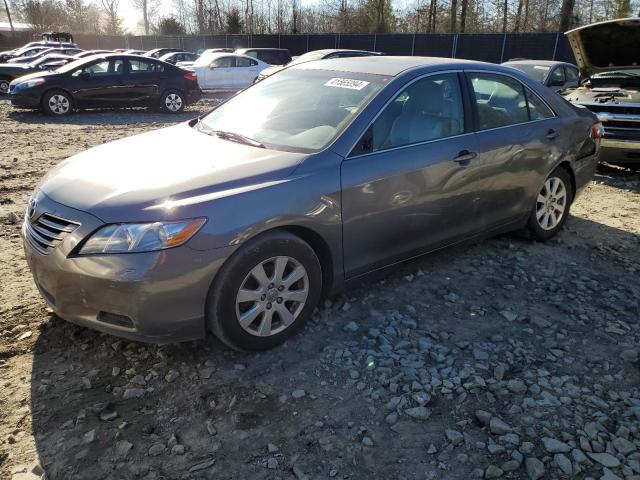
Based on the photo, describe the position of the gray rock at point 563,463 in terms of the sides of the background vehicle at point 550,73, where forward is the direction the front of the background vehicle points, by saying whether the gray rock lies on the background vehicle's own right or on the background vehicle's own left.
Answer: on the background vehicle's own left

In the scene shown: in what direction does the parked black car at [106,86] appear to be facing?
to the viewer's left

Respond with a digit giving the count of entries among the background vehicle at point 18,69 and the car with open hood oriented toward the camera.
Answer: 1

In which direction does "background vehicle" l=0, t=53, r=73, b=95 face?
to the viewer's left

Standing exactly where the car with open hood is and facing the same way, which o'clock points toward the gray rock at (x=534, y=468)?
The gray rock is roughly at 12 o'clock from the car with open hood.

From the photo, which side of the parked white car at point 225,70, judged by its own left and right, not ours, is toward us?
left

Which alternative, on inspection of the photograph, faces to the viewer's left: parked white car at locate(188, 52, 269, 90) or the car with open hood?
the parked white car

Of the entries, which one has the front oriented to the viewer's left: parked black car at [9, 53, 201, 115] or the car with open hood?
the parked black car

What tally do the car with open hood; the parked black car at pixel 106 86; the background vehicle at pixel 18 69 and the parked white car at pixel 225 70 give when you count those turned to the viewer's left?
3

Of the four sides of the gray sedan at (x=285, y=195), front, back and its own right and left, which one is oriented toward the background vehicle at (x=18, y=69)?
right
